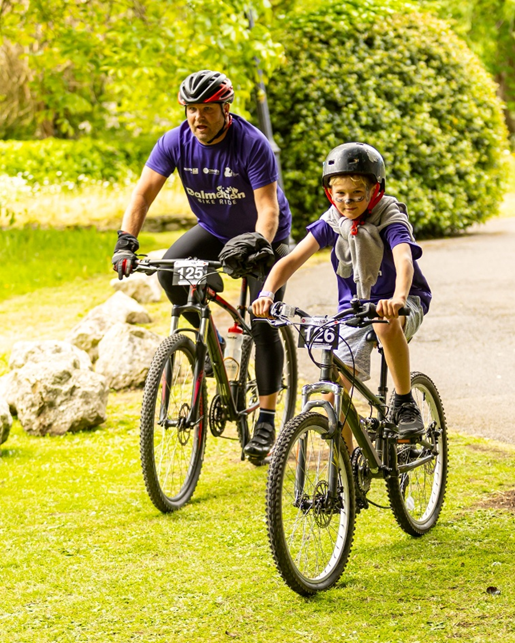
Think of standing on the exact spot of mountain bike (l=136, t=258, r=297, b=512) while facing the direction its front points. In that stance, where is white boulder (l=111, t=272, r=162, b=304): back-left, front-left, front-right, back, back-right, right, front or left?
back-right

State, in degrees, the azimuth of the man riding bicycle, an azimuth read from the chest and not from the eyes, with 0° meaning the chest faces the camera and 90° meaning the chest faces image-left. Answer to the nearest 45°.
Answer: approximately 45°

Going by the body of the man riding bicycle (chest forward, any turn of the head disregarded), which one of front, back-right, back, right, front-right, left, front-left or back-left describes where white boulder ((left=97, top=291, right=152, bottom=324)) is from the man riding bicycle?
back-right

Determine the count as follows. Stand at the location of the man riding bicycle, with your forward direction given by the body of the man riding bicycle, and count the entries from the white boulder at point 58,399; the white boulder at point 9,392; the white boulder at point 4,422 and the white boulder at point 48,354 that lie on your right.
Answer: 4

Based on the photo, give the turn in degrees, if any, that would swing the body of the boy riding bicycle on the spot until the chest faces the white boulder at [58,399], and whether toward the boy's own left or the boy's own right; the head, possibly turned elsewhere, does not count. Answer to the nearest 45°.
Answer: approximately 90° to the boy's own right

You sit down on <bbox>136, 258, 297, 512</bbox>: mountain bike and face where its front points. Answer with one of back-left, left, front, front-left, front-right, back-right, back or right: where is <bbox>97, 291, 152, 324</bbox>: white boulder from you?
back-right

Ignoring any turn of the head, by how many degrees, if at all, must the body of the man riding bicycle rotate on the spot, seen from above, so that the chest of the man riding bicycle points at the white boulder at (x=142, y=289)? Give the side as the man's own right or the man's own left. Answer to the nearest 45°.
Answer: approximately 135° to the man's own right

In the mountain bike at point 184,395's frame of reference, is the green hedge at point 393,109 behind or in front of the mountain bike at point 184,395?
behind

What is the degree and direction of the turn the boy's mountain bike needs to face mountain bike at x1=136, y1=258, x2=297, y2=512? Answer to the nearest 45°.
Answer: approximately 90° to its right

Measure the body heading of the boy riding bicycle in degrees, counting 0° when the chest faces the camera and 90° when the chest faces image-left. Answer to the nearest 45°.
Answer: approximately 45°

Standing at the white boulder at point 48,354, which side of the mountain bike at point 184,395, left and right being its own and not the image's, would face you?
right

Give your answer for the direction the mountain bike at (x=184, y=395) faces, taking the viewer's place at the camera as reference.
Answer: facing the viewer and to the left of the viewer

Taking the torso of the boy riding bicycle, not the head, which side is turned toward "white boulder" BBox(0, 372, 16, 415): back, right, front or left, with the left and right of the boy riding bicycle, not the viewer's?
right

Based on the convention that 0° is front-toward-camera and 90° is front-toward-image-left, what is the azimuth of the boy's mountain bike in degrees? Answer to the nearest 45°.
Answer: approximately 45°
